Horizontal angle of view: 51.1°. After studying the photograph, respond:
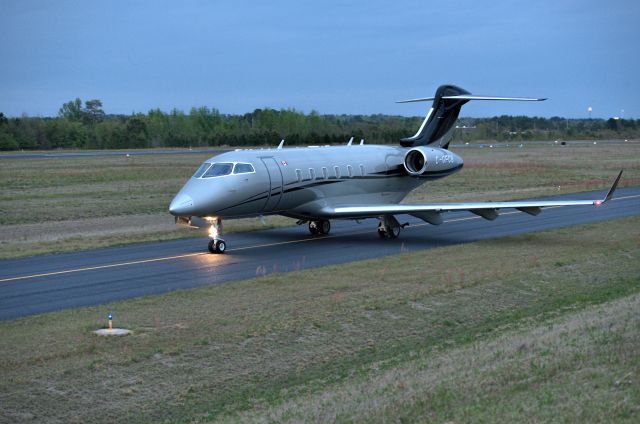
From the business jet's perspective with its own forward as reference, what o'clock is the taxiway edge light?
The taxiway edge light is roughly at 11 o'clock from the business jet.

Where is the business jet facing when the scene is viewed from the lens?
facing the viewer and to the left of the viewer
